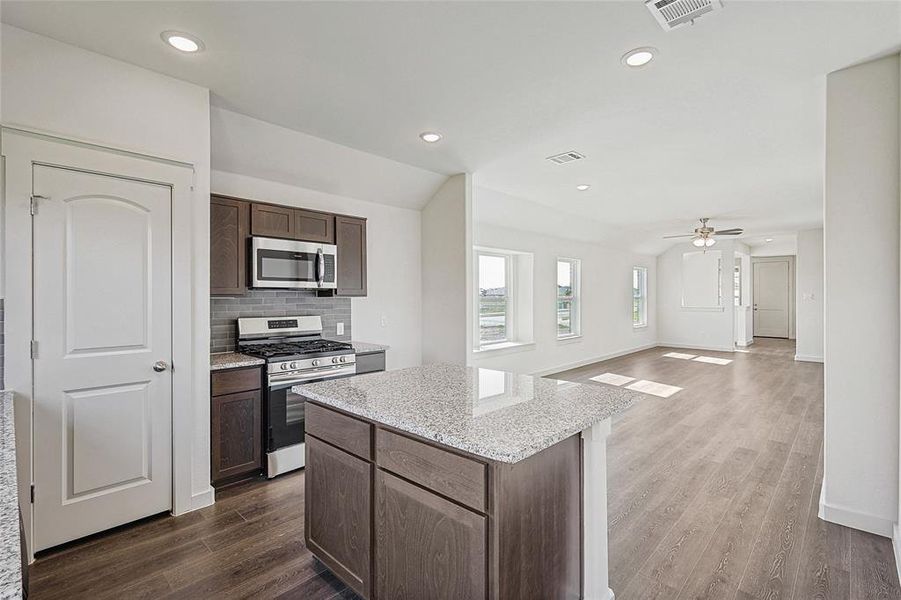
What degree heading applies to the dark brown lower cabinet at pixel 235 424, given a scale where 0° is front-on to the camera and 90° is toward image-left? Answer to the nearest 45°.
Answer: approximately 315°

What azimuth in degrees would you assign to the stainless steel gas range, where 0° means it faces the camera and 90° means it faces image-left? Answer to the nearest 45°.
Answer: approximately 315°

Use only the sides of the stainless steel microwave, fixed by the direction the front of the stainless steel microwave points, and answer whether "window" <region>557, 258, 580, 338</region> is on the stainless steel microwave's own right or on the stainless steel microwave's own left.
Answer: on the stainless steel microwave's own left
